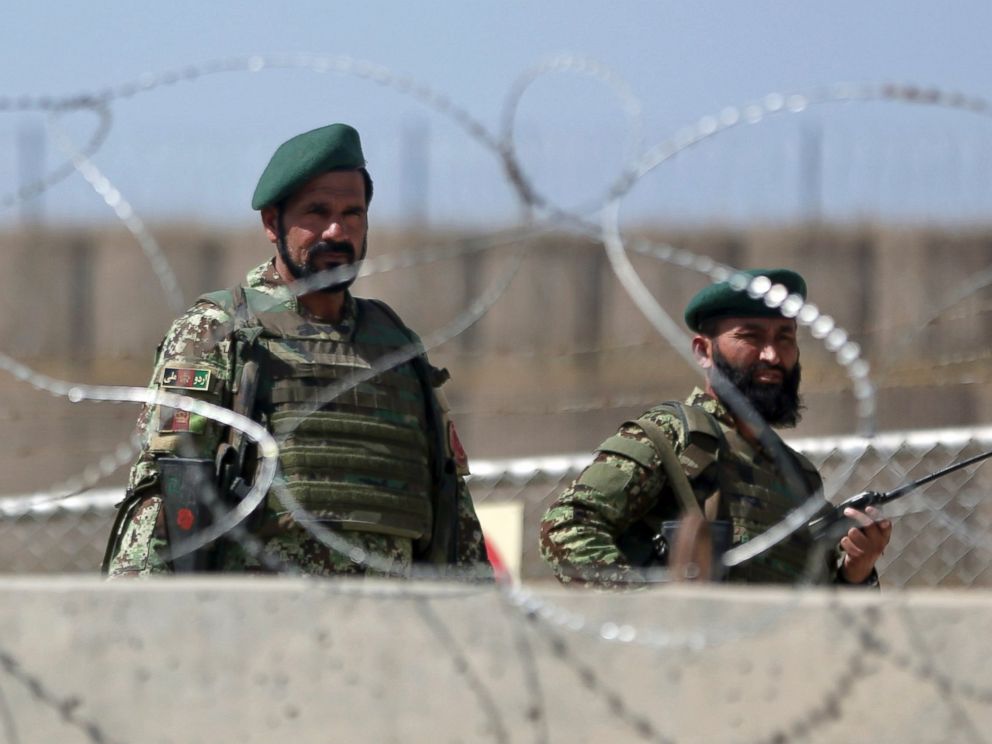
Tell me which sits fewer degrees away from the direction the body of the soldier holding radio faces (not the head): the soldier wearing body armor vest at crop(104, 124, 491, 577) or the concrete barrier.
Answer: the concrete barrier

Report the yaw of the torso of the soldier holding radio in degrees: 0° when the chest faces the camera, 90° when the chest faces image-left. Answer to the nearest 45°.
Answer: approximately 315°

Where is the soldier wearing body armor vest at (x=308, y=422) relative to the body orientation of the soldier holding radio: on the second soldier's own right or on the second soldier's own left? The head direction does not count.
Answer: on the second soldier's own right

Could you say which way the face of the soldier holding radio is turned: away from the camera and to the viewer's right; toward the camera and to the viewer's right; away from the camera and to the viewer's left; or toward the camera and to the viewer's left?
toward the camera and to the viewer's right
